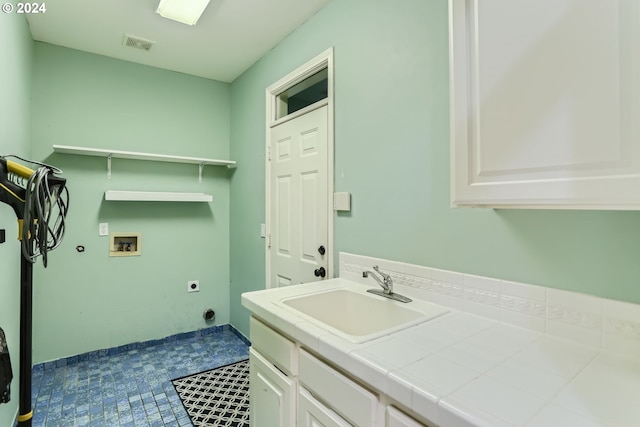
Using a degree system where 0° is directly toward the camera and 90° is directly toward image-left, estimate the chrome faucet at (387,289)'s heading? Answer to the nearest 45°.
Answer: approximately 45°

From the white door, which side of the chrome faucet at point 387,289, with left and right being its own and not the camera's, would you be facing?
right

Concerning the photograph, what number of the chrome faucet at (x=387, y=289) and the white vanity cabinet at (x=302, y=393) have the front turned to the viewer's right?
0

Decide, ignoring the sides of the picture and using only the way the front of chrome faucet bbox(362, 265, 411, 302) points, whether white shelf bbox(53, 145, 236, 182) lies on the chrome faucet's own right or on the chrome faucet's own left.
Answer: on the chrome faucet's own right

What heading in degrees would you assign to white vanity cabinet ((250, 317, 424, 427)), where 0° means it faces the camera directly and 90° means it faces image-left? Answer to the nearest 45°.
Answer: approximately 45°
